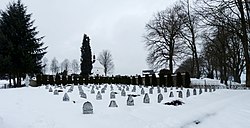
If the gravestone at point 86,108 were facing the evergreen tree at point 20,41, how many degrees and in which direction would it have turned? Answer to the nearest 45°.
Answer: approximately 180°

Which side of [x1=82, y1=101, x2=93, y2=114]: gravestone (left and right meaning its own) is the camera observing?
front
